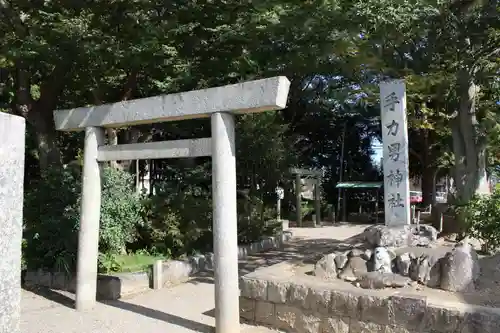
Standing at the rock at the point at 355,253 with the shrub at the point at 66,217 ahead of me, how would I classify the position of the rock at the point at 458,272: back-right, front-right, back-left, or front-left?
back-left

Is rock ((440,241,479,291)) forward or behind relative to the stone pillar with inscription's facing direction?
forward

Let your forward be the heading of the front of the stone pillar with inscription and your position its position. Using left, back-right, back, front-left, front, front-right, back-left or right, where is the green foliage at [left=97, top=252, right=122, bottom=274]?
right

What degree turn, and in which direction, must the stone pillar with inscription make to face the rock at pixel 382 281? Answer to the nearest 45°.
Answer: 0° — it already faces it

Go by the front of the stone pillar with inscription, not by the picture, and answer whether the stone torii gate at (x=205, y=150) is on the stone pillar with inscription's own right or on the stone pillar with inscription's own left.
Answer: on the stone pillar with inscription's own right

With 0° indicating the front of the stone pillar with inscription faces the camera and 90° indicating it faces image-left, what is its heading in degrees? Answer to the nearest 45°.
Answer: approximately 0°

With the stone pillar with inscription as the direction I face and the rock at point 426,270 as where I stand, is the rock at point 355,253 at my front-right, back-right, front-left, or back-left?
front-left

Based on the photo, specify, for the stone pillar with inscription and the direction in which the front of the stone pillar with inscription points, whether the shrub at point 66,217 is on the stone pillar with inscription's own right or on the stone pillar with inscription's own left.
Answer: on the stone pillar with inscription's own right

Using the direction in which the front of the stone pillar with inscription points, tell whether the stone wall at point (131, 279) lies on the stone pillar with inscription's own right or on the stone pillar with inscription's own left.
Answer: on the stone pillar with inscription's own right
